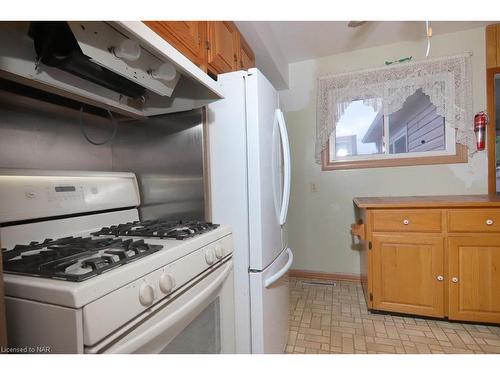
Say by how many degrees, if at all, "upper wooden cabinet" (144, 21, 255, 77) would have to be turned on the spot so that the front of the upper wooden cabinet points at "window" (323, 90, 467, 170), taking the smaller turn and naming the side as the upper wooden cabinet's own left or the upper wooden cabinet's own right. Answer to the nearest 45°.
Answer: approximately 90° to the upper wooden cabinet's own left

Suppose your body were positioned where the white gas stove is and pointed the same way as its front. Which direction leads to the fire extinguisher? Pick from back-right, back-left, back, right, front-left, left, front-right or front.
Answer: front-left

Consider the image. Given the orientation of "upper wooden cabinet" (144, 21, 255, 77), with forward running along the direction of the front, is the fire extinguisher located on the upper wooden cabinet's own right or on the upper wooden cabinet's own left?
on the upper wooden cabinet's own left

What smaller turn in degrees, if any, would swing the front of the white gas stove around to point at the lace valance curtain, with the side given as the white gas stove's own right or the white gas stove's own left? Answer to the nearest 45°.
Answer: approximately 45° to the white gas stove's own left

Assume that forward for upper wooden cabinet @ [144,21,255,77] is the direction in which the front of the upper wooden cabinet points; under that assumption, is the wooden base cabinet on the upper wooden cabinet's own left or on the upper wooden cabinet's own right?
on the upper wooden cabinet's own left

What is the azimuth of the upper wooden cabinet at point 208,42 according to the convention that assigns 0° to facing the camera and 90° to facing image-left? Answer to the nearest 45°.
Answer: approximately 315°

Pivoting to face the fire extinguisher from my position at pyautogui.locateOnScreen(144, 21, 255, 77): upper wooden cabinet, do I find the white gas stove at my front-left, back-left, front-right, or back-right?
back-right
